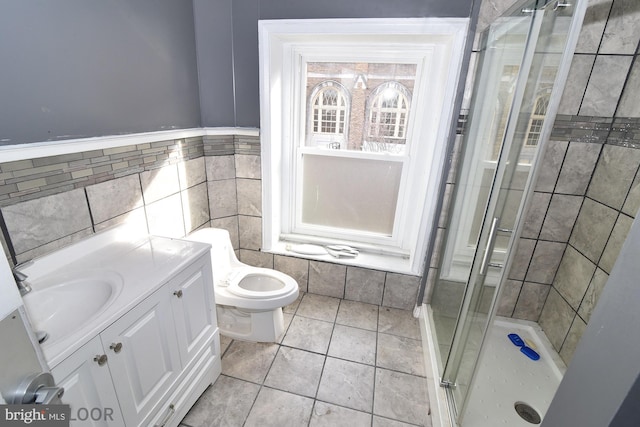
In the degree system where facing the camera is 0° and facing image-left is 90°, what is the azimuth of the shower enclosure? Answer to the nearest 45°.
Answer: approximately 45°

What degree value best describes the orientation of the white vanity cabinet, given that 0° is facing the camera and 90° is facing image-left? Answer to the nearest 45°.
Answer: approximately 315°

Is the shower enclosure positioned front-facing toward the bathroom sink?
yes

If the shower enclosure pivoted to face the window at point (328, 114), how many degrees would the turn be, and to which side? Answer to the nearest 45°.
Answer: approximately 90° to its right

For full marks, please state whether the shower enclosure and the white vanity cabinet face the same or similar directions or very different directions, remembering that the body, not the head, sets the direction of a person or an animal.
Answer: very different directions
